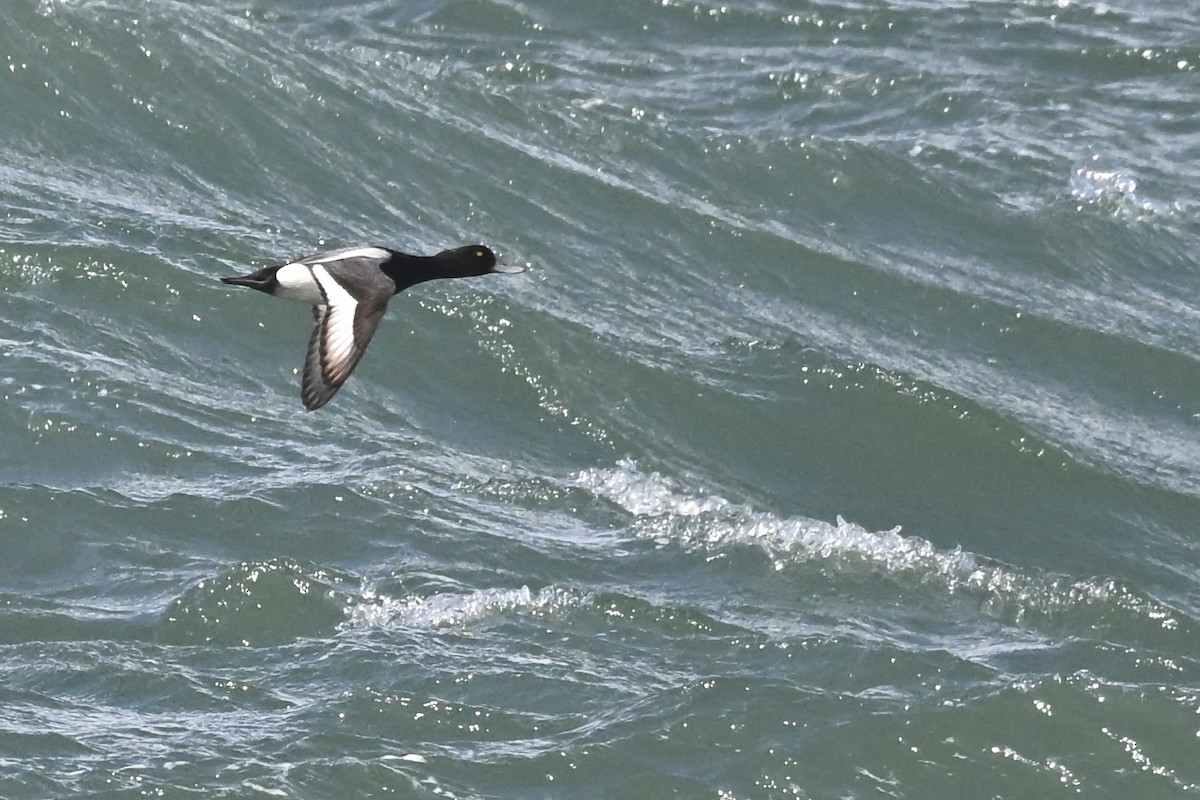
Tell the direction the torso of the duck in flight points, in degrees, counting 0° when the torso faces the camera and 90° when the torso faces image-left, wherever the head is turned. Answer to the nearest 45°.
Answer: approximately 270°
